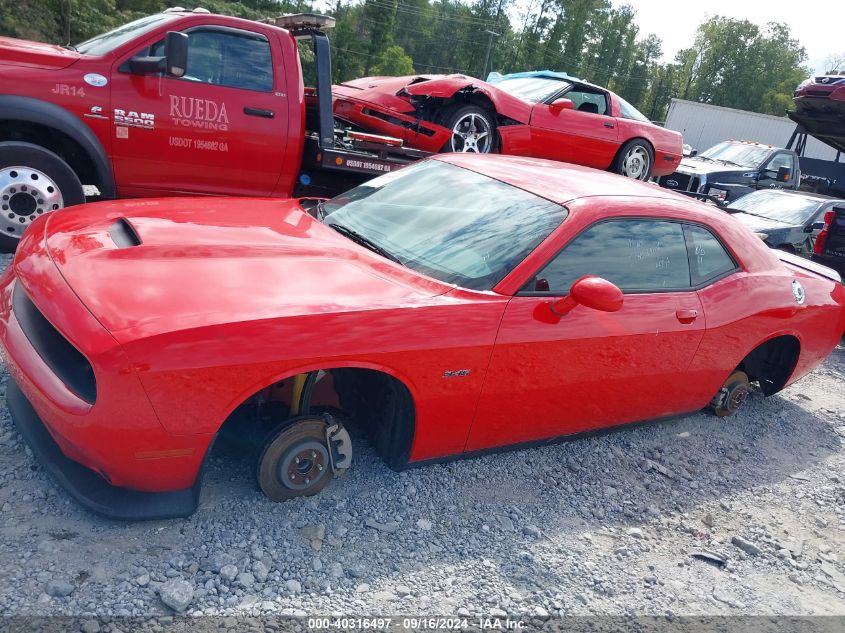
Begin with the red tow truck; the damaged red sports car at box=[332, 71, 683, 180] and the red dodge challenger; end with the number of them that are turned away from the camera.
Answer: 0

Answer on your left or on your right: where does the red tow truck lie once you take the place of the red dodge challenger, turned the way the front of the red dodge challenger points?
on your right

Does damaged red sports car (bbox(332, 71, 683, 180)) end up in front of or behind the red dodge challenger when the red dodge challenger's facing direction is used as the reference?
behind

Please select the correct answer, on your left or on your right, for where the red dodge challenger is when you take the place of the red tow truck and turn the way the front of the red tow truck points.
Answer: on your left

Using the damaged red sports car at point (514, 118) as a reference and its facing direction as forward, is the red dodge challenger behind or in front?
in front

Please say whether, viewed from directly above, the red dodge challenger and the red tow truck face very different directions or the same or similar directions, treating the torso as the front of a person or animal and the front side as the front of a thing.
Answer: same or similar directions

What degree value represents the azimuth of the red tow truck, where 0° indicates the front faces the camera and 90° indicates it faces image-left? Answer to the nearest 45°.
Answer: approximately 90°

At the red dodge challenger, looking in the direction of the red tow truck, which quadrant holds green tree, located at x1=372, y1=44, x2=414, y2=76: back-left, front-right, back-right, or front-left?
front-right

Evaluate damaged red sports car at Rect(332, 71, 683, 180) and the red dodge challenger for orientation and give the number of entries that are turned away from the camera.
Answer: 0

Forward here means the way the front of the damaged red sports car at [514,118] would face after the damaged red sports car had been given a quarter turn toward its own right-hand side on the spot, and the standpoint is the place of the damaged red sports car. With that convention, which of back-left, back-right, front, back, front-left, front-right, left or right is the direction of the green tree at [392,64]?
front-right

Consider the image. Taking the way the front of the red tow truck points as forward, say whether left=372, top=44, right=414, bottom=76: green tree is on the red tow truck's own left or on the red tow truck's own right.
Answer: on the red tow truck's own right

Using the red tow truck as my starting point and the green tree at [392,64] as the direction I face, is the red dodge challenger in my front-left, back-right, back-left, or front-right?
back-right

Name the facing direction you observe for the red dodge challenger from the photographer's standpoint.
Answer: facing the viewer and to the left of the viewer
